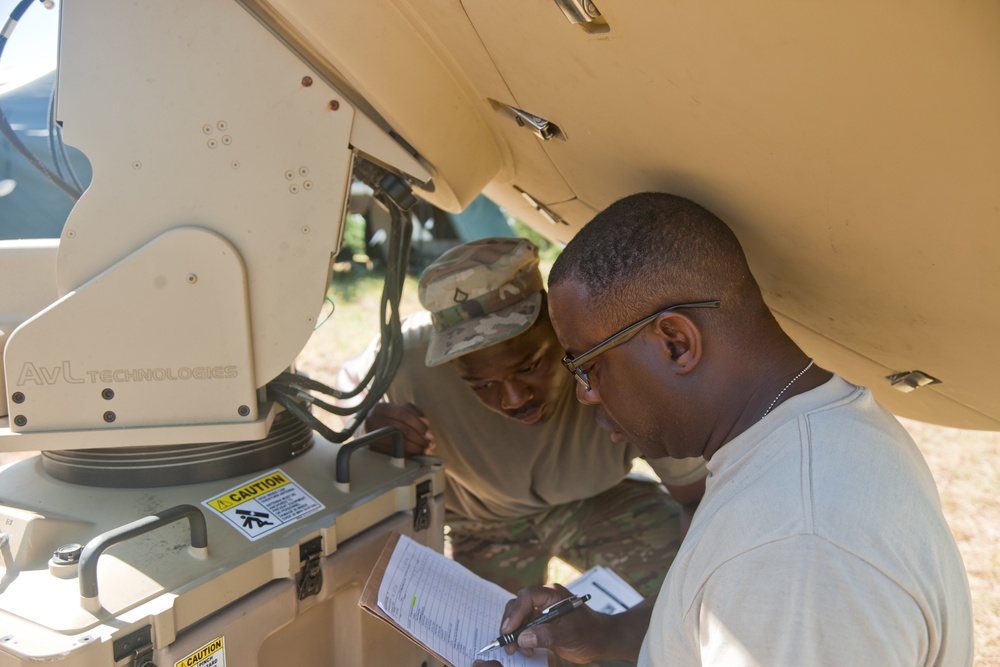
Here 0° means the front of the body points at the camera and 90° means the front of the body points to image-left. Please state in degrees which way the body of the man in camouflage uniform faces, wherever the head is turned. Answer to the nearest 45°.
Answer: approximately 0°
